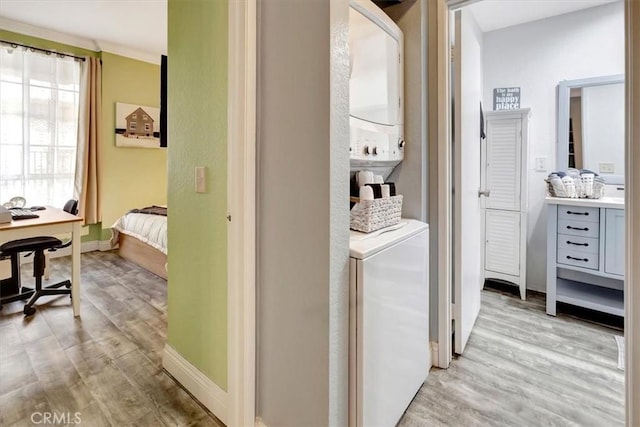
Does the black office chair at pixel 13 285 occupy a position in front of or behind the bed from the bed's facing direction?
in front

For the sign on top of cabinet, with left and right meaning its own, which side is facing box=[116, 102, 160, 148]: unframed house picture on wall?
right

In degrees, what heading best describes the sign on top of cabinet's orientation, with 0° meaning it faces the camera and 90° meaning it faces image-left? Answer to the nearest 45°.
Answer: approximately 0°

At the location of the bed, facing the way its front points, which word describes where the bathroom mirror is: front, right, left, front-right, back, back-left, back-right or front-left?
left

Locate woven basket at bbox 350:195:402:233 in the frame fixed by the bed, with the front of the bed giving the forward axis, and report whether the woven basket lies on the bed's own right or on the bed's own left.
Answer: on the bed's own left

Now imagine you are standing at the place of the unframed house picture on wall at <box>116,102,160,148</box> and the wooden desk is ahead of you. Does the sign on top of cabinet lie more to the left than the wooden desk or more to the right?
left

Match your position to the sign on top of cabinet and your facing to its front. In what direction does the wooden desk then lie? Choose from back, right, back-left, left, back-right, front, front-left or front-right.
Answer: front-right

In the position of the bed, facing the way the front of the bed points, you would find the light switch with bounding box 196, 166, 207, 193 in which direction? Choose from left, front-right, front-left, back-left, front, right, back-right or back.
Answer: front-left

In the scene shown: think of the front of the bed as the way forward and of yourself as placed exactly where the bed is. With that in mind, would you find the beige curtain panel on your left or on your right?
on your right

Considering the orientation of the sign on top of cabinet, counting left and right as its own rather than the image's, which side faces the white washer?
front

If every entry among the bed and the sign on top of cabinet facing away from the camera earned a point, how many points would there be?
0

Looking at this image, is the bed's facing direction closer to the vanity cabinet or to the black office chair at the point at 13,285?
the black office chair
